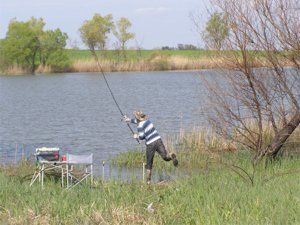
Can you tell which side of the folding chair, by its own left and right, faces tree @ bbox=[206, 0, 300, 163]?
right

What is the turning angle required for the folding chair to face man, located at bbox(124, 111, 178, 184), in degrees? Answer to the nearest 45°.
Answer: approximately 45° to its right

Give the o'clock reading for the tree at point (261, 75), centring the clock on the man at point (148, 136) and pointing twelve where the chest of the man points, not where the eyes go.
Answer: The tree is roughly at 4 o'clock from the man.

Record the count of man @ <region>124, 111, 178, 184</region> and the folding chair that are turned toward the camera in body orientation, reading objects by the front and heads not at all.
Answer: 0

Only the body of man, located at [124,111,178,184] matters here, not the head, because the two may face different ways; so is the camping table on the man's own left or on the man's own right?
on the man's own left

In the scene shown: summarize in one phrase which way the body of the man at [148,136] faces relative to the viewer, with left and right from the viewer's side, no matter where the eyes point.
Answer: facing away from the viewer and to the left of the viewer

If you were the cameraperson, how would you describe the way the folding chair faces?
facing away from the viewer
